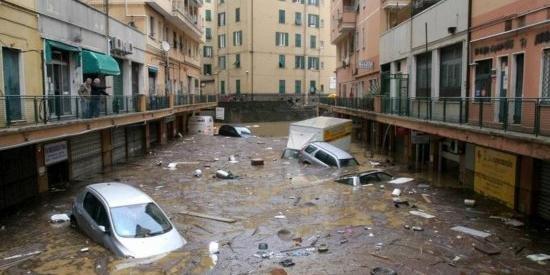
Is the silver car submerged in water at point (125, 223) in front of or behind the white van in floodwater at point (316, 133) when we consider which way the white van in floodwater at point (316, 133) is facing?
in front

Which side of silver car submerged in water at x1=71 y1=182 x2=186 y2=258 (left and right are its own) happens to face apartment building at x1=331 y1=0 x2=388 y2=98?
left

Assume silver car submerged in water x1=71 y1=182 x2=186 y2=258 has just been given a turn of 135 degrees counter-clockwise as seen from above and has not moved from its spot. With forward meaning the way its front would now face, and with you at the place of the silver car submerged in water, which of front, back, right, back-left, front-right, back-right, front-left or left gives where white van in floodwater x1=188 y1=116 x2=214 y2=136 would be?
front

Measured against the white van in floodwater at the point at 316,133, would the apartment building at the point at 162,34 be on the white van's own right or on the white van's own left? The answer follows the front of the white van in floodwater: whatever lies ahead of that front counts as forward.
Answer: on the white van's own right

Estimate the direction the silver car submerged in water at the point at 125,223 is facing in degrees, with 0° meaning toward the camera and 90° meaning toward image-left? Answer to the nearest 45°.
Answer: approximately 315°

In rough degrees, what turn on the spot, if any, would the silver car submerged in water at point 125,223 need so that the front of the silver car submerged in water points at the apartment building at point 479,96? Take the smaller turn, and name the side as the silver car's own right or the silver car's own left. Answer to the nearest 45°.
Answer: approximately 45° to the silver car's own left

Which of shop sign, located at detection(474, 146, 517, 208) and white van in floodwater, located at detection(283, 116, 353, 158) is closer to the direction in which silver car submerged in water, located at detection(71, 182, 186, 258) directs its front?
the shop sign
